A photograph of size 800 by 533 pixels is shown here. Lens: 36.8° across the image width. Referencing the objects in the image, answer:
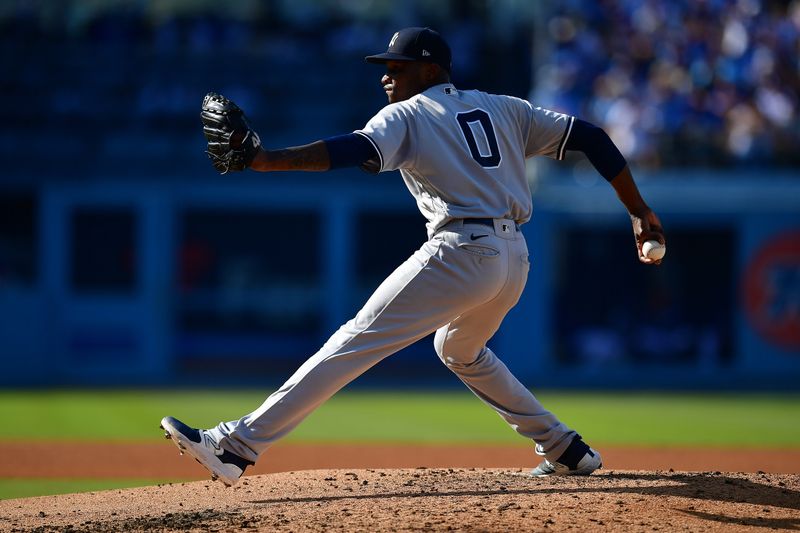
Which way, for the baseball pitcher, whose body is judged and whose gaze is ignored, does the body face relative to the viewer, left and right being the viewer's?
facing away from the viewer and to the left of the viewer
